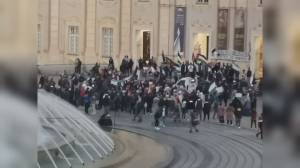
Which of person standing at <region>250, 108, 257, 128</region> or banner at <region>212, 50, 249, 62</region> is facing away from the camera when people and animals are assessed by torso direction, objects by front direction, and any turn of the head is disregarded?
the person standing

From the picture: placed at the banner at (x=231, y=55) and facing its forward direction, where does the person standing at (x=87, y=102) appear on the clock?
The person standing is roughly at 1 o'clock from the banner.

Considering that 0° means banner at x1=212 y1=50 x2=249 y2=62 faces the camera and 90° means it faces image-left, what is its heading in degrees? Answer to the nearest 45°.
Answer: approximately 0°
